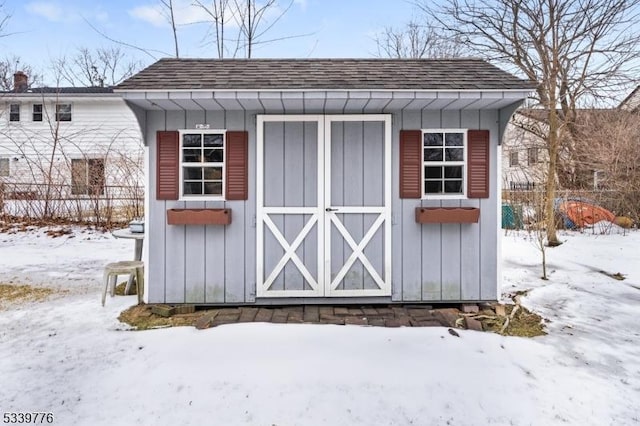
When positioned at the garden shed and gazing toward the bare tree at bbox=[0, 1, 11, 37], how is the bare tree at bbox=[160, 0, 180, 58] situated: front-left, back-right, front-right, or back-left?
front-right

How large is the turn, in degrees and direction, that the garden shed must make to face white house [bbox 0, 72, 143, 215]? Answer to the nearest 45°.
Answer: approximately 135° to its right

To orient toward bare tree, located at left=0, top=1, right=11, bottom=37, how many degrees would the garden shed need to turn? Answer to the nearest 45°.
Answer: approximately 135° to its right

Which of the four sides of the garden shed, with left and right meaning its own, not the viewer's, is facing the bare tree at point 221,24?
back

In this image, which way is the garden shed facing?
toward the camera
